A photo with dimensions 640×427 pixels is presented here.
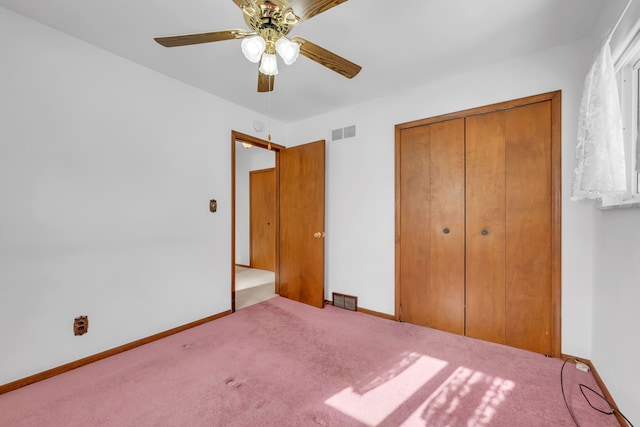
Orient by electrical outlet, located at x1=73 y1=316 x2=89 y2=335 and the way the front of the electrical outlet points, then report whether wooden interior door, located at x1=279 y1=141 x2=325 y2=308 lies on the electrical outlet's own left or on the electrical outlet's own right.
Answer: on the electrical outlet's own left

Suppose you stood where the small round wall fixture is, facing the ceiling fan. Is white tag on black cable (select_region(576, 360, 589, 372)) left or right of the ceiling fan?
left

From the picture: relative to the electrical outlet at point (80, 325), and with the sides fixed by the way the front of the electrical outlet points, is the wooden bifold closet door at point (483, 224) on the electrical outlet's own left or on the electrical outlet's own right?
on the electrical outlet's own left

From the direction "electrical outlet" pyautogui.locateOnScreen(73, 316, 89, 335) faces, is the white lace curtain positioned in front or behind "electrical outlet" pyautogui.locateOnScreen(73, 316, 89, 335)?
in front

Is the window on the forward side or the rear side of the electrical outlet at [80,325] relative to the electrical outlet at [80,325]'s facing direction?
on the forward side

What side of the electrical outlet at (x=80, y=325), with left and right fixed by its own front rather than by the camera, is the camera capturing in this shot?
front

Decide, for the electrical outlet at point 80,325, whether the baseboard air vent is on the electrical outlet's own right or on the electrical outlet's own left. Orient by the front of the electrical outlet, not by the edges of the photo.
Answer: on the electrical outlet's own left

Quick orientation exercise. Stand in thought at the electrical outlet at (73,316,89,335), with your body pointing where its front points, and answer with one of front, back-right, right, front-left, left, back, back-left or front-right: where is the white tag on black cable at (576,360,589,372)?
front-left

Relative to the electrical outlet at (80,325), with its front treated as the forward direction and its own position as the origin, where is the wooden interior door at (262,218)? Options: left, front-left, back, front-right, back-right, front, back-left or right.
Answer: back-left
